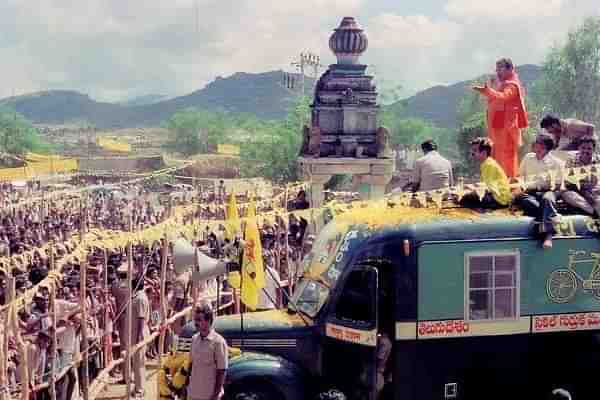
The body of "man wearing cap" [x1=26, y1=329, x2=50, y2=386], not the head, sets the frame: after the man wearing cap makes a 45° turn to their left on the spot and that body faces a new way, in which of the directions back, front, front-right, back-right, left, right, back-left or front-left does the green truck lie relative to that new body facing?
right

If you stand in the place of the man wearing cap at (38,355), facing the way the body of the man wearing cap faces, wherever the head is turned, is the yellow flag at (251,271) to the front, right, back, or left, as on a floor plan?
front

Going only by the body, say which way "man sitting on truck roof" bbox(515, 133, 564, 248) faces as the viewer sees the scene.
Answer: toward the camera

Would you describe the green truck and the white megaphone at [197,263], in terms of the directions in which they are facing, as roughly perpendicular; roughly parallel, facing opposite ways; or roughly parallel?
roughly parallel

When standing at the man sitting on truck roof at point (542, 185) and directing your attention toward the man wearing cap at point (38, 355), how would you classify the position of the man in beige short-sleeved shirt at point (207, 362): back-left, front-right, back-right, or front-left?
front-left

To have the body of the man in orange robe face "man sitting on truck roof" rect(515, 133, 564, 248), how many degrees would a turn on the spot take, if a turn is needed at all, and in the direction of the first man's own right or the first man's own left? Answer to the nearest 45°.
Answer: approximately 90° to the first man's own left

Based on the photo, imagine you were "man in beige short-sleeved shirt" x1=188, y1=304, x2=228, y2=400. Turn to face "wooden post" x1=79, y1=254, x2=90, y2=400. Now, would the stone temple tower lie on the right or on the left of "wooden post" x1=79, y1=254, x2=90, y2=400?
right

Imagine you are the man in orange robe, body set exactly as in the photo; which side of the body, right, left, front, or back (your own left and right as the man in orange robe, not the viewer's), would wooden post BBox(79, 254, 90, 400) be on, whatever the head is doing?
front

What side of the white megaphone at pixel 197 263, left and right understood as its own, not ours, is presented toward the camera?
left

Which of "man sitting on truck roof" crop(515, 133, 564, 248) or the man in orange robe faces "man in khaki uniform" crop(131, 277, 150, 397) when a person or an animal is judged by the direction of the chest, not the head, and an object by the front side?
the man in orange robe

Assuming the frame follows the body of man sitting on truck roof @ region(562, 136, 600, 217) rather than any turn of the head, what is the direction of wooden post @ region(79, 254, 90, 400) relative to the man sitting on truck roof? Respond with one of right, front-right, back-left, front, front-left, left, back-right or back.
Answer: front-right

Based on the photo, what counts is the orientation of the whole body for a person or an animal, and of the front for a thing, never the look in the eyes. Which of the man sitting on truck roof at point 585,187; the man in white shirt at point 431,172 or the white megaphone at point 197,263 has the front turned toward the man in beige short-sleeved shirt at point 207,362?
the man sitting on truck roof

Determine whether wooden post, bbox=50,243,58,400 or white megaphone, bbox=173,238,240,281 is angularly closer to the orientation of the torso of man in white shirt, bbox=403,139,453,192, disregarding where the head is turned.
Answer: the white megaphone

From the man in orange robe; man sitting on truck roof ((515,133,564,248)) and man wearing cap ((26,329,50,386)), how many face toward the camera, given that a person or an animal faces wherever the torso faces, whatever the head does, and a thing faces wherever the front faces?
1

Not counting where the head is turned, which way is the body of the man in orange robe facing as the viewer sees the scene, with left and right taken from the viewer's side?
facing to the left of the viewer

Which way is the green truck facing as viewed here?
to the viewer's left
